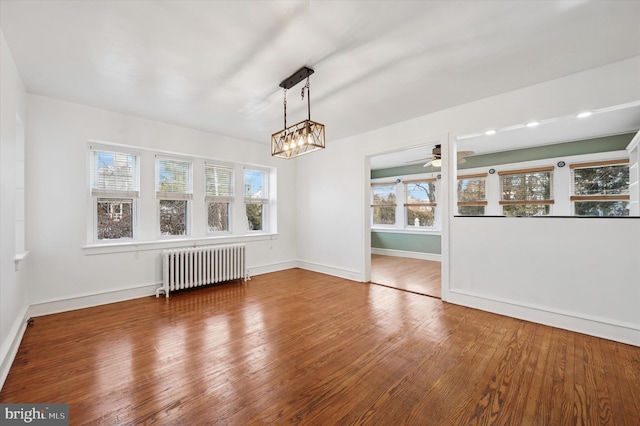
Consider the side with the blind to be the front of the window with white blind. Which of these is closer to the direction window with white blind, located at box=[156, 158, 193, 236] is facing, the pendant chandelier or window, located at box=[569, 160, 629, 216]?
the pendant chandelier

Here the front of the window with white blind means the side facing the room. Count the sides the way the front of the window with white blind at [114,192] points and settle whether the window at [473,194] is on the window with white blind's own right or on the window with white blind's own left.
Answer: on the window with white blind's own left

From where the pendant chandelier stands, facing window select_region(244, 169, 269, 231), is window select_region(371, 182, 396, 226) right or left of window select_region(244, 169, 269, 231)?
right

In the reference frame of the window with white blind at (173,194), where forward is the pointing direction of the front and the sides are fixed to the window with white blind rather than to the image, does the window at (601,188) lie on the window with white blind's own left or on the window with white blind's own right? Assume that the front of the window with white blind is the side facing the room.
on the window with white blind's own left

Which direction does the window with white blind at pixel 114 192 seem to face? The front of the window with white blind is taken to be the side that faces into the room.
toward the camera

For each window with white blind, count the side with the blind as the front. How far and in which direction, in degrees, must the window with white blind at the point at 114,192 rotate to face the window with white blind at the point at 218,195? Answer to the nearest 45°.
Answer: approximately 90° to its left

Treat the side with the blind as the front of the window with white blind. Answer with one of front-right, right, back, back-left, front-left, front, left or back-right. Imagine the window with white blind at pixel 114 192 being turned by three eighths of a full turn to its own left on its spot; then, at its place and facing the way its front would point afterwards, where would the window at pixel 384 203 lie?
front-right

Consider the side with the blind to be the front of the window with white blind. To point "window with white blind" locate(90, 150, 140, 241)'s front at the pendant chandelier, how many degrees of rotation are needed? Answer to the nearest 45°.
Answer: approximately 45° to its left

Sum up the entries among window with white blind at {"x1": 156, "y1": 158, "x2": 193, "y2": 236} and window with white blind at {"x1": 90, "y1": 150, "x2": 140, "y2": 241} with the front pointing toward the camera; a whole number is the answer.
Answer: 2

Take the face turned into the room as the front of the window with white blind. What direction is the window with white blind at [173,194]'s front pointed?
toward the camera

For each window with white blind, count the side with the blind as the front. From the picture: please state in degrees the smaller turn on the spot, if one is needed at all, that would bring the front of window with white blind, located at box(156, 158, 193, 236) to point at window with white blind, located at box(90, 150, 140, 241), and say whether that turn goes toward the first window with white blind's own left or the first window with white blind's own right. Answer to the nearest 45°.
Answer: approximately 90° to the first window with white blind's own right

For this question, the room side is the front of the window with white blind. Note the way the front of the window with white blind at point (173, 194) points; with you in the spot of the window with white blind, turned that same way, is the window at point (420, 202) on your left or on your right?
on your left

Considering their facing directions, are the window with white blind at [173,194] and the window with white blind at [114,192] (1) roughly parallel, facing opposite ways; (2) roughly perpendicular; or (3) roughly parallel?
roughly parallel

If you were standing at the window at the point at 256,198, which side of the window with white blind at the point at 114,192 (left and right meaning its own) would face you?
left

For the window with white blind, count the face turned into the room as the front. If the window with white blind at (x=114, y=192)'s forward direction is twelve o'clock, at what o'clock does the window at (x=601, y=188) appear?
The window is roughly at 10 o'clock from the window with white blind.

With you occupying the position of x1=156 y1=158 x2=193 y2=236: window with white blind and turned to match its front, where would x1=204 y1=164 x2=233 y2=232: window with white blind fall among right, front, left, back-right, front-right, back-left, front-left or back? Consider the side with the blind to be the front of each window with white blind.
left
